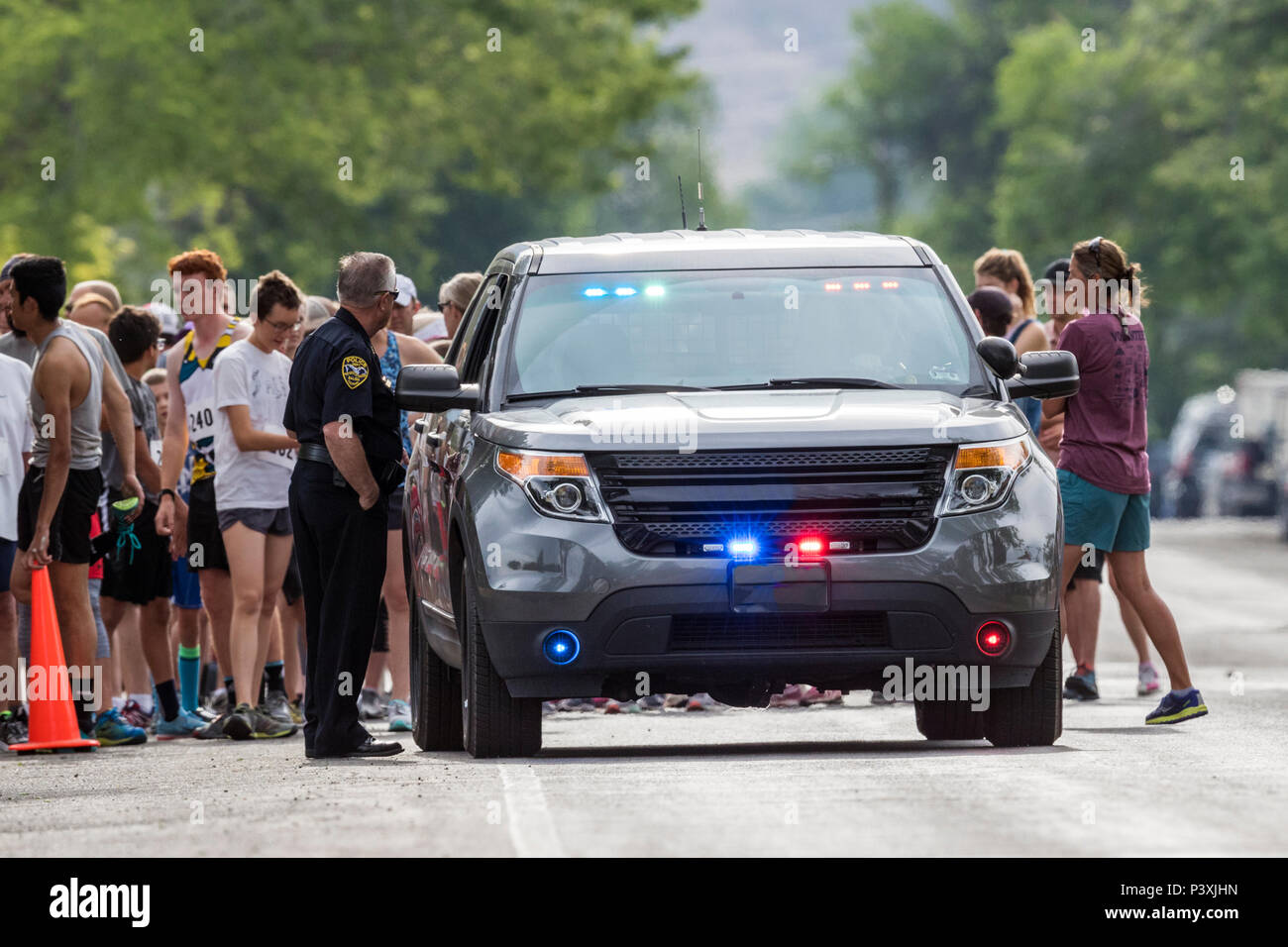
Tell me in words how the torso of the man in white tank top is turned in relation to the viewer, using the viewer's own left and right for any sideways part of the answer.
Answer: facing the viewer and to the left of the viewer

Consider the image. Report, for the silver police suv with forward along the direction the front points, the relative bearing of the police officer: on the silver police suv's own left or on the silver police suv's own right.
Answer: on the silver police suv's own right

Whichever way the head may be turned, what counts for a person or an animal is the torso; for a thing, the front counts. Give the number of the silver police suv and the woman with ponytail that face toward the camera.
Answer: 1

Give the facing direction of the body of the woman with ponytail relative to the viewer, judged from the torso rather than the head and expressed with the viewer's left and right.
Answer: facing away from the viewer and to the left of the viewer

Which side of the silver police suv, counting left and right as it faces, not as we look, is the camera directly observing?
front

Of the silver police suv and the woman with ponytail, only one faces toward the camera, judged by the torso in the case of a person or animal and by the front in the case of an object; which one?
the silver police suv
